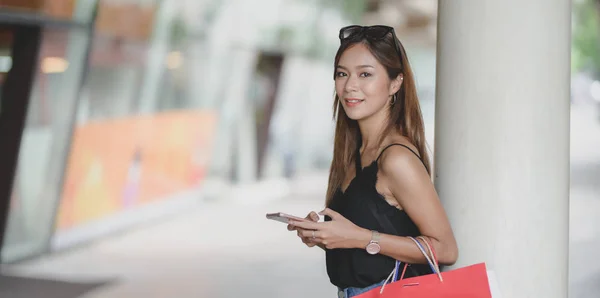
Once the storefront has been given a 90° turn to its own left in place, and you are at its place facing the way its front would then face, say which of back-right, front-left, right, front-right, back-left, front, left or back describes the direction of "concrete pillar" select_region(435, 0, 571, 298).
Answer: back-right

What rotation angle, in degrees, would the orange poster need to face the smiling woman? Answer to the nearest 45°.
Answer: approximately 45° to its right

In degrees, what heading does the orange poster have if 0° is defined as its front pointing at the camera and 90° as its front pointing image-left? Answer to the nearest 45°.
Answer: approximately 315°

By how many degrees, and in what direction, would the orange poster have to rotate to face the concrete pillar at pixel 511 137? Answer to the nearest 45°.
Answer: approximately 45° to its right

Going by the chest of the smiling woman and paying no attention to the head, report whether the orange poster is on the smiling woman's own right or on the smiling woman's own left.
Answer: on the smiling woman's own right

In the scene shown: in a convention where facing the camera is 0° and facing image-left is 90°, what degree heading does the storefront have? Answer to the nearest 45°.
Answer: approximately 315°

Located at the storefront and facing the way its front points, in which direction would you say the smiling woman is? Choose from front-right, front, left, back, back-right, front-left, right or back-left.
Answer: front-right
